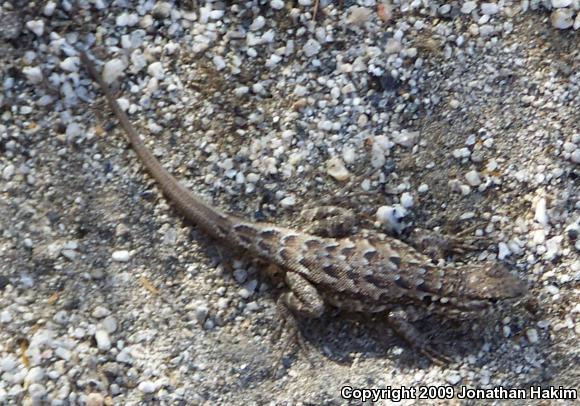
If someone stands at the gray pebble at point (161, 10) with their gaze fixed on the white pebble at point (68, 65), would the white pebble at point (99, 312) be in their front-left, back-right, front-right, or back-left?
front-left

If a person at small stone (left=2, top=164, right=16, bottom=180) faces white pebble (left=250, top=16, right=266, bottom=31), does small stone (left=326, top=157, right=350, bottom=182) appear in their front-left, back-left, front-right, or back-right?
front-right

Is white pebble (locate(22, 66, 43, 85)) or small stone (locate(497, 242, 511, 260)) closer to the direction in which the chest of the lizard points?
the small stone

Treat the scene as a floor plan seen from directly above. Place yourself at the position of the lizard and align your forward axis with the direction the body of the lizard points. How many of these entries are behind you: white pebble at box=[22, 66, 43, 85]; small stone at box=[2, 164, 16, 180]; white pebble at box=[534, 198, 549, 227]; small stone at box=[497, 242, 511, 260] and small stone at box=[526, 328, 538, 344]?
2

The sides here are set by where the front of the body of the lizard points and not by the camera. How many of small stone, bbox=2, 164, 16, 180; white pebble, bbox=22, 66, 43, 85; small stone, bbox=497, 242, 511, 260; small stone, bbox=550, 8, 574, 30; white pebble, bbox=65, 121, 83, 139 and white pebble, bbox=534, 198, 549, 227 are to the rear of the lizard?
3

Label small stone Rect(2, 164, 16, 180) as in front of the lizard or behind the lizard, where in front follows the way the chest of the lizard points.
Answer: behind

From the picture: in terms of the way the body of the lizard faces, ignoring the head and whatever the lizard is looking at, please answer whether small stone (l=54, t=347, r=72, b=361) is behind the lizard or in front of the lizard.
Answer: behind

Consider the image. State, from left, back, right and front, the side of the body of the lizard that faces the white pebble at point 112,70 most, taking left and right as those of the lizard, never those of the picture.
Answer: back

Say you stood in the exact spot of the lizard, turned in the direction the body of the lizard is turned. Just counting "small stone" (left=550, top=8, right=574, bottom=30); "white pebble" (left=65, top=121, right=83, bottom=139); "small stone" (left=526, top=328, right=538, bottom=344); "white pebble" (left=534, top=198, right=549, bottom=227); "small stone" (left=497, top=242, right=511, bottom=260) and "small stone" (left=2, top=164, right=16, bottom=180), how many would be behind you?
2

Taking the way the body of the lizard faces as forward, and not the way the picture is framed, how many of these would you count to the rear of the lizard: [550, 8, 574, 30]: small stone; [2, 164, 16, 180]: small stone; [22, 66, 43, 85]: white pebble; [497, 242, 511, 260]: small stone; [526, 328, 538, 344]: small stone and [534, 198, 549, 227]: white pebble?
2

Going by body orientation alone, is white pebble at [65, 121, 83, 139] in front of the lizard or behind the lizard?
behind

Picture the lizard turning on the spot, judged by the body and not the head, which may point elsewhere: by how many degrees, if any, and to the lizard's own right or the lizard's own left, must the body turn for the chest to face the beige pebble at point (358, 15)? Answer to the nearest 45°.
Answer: approximately 90° to the lizard's own left

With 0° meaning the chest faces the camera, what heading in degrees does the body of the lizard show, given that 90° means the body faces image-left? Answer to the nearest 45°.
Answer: approximately 270°

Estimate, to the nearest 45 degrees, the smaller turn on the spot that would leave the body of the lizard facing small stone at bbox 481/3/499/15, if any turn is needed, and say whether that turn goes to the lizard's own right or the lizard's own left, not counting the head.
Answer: approximately 90° to the lizard's own left

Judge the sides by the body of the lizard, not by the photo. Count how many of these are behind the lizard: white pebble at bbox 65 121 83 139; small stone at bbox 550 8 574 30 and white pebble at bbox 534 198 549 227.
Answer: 1

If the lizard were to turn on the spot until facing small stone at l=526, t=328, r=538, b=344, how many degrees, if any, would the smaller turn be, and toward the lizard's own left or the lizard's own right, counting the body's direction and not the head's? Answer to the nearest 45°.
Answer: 0° — it already faces it
